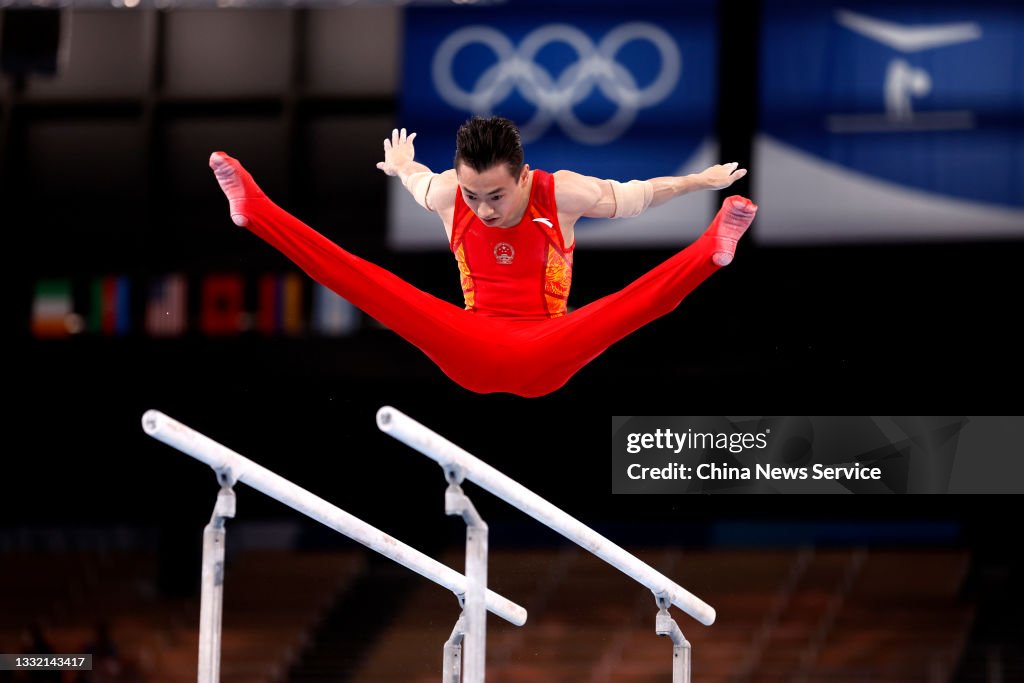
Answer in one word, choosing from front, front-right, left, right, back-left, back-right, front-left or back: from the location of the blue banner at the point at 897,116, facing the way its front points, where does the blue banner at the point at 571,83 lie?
right

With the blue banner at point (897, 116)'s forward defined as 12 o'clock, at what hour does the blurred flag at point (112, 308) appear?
The blurred flag is roughly at 3 o'clock from the blue banner.

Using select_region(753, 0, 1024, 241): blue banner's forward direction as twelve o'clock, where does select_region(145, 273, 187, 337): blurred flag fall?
The blurred flag is roughly at 3 o'clock from the blue banner.

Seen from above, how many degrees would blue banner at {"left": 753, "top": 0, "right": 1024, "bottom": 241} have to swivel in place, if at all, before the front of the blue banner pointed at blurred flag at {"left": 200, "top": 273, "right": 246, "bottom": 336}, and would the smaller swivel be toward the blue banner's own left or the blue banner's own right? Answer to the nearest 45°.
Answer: approximately 90° to the blue banner's own right

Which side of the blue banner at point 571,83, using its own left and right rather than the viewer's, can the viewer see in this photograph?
front

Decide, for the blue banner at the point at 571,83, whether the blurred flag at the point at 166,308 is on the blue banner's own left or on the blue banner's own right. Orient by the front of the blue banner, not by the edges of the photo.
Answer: on the blue banner's own right

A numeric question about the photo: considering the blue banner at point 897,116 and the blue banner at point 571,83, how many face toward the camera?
2

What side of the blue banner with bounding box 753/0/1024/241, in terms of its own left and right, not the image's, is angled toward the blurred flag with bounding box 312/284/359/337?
right

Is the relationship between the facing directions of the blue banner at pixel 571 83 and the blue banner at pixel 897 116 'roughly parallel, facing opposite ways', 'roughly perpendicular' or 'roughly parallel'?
roughly parallel

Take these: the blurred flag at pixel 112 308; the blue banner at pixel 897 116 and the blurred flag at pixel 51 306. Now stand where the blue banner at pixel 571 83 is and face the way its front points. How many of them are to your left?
1

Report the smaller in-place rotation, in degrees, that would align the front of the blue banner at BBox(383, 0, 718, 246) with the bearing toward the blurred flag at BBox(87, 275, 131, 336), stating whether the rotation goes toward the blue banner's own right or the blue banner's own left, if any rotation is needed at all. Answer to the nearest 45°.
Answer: approximately 90° to the blue banner's own right
